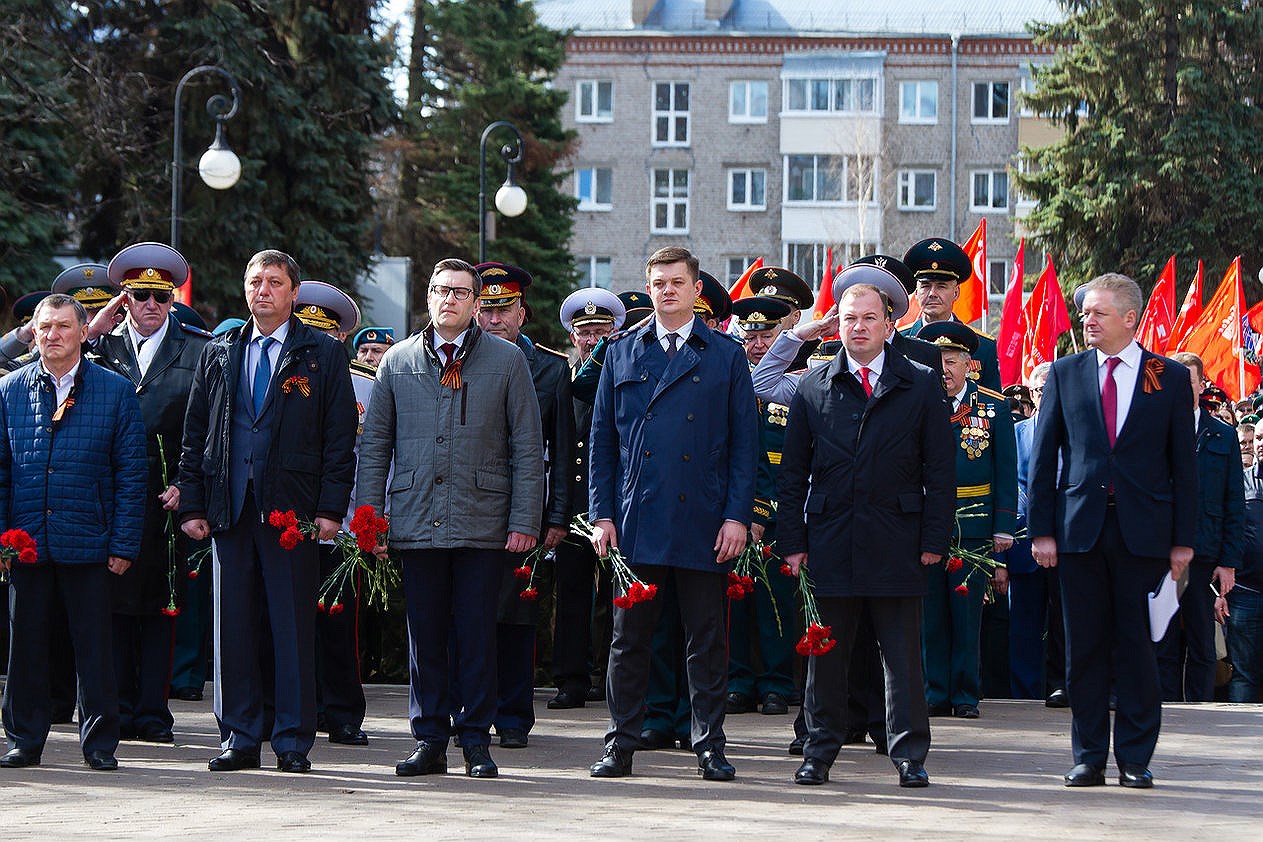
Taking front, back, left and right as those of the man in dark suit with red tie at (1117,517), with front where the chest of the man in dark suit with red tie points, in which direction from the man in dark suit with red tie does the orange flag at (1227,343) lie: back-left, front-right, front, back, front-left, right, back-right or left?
back

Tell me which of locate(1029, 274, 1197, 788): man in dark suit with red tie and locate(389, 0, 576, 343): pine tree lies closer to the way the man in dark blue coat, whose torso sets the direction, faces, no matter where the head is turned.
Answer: the man in dark suit with red tie

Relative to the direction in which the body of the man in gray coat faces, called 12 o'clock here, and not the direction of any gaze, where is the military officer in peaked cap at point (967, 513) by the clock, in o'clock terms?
The military officer in peaked cap is roughly at 8 o'clock from the man in gray coat.
